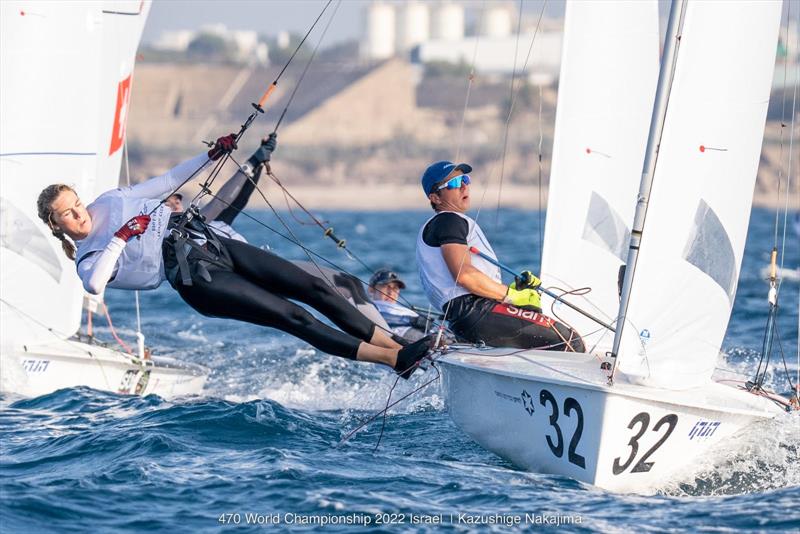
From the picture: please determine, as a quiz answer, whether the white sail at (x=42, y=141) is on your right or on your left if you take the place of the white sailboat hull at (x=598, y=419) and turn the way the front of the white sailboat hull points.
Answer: on your right

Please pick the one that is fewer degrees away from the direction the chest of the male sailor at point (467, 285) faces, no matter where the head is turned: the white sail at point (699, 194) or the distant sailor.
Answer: the white sail

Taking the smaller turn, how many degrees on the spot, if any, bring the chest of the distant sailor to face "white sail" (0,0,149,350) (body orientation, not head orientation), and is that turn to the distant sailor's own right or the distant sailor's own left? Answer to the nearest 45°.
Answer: approximately 135° to the distant sailor's own right

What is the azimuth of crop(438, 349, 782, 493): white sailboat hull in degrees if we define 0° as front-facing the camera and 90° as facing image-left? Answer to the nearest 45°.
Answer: approximately 0°

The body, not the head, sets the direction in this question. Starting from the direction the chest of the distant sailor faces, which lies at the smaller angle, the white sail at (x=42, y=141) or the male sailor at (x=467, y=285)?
the male sailor
